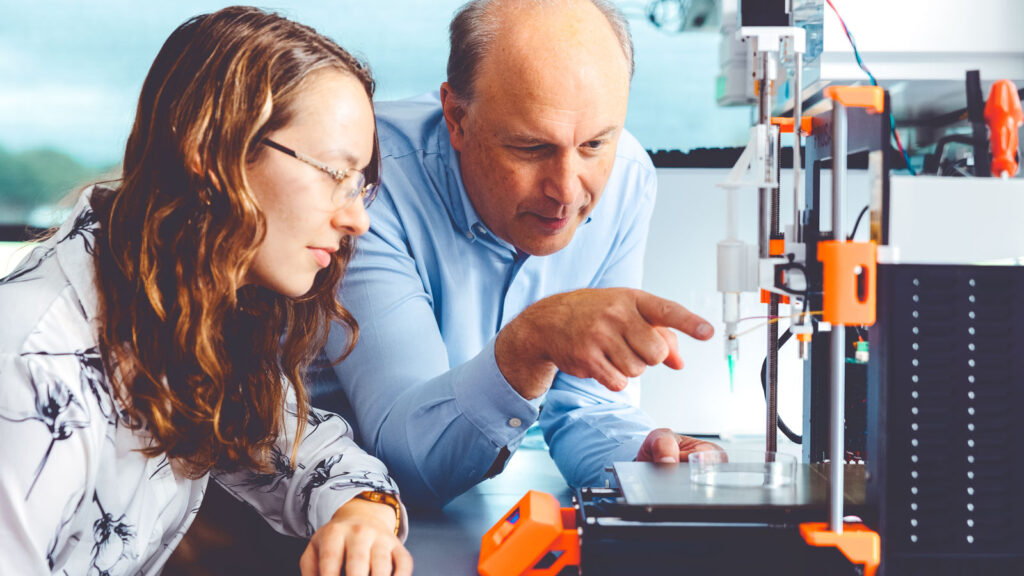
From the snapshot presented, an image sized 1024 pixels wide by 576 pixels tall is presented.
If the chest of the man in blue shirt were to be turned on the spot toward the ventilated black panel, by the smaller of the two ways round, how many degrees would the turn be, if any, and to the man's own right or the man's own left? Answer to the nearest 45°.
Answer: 0° — they already face it

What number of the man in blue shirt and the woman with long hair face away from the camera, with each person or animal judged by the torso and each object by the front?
0

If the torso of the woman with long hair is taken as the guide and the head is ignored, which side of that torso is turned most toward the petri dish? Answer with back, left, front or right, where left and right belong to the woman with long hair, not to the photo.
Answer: front

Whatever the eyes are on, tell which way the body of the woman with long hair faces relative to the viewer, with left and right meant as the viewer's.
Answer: facing to the right of the viewer

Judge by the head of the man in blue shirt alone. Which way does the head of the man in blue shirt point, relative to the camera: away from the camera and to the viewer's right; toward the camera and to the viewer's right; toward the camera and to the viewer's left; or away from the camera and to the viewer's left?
toward the camera and to the viewer's right

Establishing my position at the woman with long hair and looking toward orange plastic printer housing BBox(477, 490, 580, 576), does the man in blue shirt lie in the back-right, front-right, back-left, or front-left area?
front-left

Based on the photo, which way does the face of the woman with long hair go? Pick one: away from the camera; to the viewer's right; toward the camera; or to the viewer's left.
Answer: to the viewer's right

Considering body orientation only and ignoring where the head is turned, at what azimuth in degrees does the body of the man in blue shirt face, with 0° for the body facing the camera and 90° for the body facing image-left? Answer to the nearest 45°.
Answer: approximately 315°
